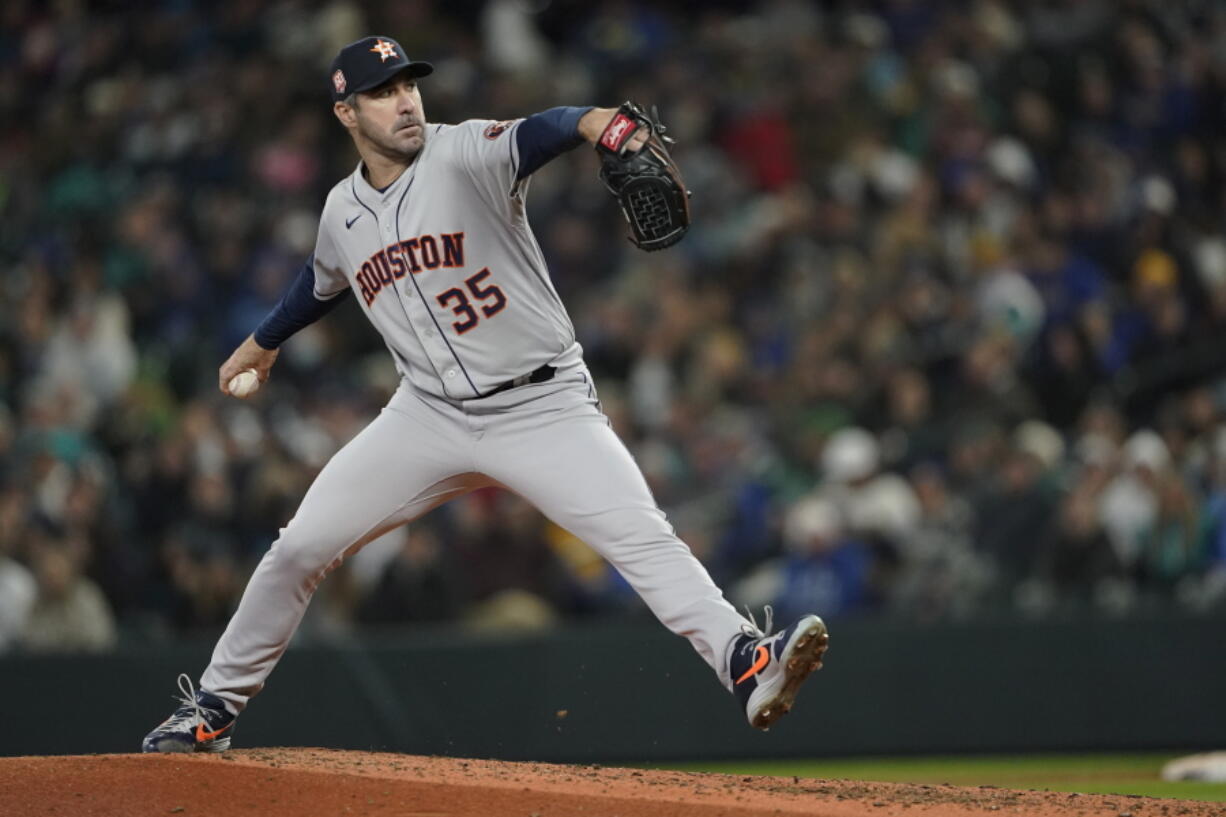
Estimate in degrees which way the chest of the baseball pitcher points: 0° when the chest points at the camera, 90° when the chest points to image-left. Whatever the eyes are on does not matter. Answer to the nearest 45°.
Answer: approximately 0°
